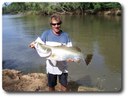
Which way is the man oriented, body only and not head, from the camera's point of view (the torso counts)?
toward the camera
